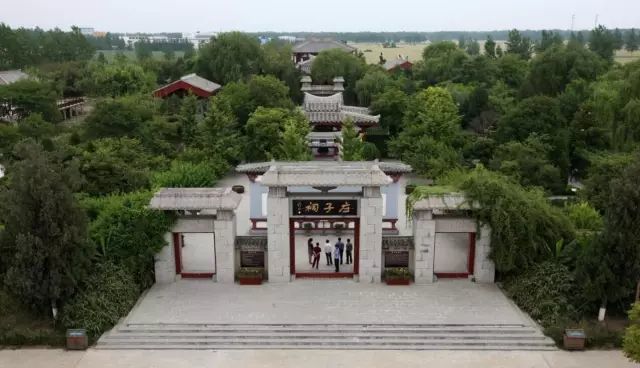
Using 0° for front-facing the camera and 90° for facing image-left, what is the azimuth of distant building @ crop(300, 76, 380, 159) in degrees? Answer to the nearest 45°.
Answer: approximately 0°

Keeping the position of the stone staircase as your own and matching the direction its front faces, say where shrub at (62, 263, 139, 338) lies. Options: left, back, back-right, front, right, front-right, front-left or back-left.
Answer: right

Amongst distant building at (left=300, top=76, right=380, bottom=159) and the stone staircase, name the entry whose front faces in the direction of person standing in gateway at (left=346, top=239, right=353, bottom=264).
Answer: the distant building

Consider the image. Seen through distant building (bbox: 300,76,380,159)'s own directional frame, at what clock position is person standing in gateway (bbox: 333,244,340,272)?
The person standing in gateway is roughly at 12 o'clock from the distant building.

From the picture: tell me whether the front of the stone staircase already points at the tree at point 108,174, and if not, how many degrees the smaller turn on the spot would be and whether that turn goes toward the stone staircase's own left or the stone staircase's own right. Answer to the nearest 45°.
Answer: approximately 135° to the stone staircase's own right

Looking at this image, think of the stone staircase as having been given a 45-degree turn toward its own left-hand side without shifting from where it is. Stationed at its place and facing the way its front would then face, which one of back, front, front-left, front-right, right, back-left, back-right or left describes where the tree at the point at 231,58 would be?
back-left

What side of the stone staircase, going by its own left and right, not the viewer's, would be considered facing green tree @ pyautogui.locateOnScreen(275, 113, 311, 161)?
back

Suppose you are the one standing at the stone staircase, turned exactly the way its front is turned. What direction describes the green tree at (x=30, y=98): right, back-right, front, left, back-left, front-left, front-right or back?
back-right

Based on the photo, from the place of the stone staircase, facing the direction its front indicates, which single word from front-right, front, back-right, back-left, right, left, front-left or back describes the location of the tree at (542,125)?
back-left

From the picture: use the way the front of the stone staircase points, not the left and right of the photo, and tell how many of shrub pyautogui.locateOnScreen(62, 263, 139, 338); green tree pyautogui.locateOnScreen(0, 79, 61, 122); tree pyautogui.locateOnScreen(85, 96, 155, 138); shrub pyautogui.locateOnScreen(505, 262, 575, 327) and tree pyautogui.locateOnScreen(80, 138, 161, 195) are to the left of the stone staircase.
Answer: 1

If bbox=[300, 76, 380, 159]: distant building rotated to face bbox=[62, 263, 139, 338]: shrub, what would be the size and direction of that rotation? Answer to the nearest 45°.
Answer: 0° — it already faces it

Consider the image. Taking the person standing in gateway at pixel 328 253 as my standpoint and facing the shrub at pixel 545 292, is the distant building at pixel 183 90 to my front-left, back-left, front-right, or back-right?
back-left

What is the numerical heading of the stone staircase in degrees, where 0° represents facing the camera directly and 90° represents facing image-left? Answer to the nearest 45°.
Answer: approximately 0°

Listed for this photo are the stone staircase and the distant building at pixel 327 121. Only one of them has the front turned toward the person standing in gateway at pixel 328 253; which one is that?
the distant building

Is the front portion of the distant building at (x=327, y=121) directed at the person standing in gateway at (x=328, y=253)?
yes

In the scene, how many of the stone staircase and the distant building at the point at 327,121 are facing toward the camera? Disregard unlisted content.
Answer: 2
